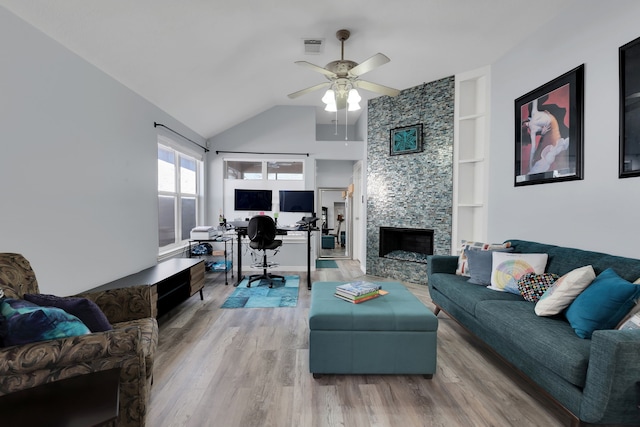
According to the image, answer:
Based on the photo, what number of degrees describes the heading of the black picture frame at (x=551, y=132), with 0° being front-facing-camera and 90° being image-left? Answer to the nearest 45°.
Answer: approximately 45°

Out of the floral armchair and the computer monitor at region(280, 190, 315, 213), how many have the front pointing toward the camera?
1

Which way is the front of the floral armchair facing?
to the viewer's right

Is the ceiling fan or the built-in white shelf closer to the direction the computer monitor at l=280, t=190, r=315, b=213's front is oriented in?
the ceiling fan

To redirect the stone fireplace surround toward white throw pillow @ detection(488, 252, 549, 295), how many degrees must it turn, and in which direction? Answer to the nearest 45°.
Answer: approximately 90° to its left

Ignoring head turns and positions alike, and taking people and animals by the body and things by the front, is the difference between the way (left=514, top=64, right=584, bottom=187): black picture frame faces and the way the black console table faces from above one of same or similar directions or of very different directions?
very different directions

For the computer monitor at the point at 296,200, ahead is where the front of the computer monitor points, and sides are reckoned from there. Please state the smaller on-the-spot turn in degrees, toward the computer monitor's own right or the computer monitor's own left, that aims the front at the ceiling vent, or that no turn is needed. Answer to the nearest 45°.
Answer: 0° — it already faces it

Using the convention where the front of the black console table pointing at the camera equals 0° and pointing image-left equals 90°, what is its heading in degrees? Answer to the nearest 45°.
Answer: approximately 315°

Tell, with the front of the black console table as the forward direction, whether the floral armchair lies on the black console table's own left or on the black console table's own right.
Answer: on the black console table's own right

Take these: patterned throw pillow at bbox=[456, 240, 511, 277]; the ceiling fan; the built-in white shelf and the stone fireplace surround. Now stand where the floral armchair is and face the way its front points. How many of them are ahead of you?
4
